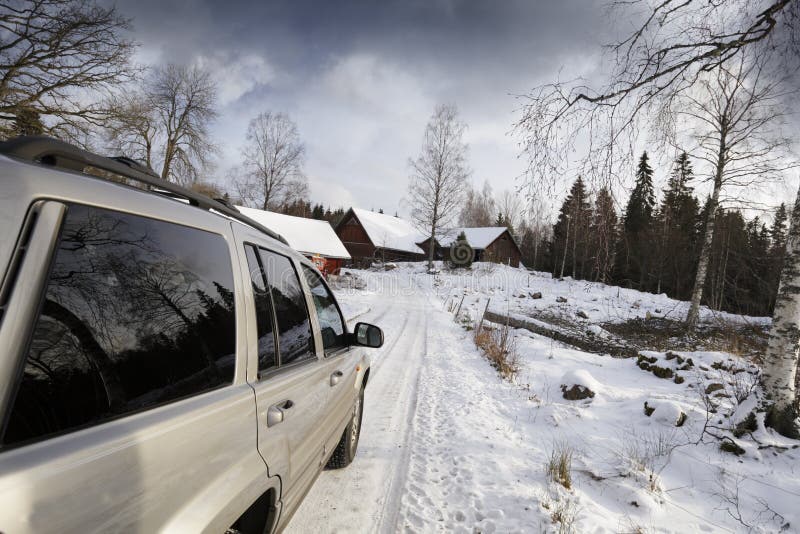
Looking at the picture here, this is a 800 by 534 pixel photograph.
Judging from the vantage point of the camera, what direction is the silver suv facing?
facing away from the viewer and to the right of the viewer

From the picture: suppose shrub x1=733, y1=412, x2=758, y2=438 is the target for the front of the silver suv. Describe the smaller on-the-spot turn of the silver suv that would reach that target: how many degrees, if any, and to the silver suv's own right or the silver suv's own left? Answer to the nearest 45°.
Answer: approximately 45° to the silver suv's own right

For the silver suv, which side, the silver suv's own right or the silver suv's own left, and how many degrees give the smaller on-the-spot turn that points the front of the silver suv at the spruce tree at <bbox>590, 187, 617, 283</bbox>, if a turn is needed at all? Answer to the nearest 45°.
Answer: approximately 45° to the silver suv's own right

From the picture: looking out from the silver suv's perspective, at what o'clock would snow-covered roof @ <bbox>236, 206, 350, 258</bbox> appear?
The snow-covered roof is roughly at 11 o'clock from the silver suv.

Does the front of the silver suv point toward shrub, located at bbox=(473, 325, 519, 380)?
yes

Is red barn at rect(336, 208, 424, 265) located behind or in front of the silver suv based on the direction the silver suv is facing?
in front

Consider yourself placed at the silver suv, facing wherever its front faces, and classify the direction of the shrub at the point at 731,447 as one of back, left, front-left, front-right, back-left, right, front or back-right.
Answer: front-right

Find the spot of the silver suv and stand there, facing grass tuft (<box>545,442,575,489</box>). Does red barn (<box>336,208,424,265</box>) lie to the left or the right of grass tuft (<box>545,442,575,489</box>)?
left

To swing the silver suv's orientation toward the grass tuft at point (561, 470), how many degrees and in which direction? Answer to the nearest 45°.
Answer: approximately 45° to its right
